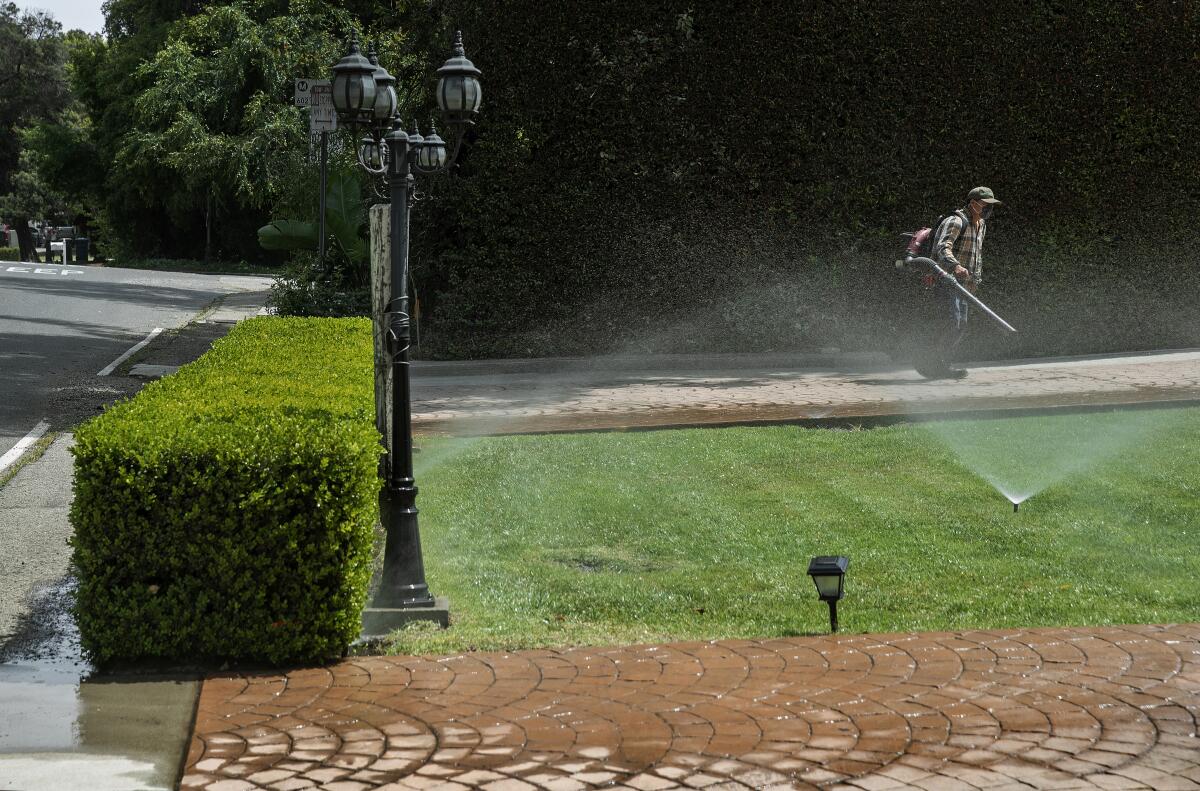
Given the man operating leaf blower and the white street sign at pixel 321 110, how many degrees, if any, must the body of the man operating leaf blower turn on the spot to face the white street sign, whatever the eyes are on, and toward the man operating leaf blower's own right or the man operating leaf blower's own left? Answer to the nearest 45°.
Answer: approximately 180°

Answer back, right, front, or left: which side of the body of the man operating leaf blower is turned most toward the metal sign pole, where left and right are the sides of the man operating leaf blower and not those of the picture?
back

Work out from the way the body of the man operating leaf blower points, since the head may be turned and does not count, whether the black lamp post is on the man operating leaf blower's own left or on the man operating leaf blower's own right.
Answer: on the man operating leaf blower's own right

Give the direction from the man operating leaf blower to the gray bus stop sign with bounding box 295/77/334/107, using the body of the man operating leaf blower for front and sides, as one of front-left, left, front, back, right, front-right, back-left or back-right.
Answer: back

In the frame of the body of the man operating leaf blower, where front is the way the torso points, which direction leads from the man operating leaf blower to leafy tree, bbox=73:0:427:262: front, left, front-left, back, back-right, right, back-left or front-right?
back-left

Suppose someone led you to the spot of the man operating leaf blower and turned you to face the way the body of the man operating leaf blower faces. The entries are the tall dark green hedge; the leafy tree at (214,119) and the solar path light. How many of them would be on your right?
1

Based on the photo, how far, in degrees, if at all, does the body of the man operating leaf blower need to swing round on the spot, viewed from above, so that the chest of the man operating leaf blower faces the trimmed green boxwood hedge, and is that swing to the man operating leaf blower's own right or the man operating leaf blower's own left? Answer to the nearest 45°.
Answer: approximately 90° to the man operating leaf blower's own right

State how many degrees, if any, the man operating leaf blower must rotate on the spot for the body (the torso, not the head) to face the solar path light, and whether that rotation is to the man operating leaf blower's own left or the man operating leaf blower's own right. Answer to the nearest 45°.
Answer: approximately 90° to the man operating leaf blower's own right

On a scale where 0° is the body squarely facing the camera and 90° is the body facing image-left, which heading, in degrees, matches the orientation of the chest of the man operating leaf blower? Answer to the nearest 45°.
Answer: approximately 270°
